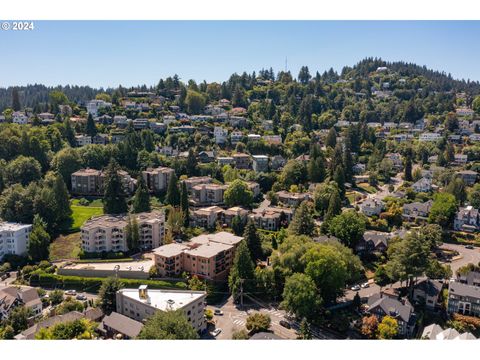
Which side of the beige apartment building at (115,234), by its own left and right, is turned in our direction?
front

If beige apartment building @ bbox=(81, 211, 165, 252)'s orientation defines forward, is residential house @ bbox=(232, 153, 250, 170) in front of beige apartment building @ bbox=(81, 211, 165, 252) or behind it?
behind

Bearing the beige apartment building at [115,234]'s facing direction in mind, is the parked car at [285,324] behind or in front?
in front

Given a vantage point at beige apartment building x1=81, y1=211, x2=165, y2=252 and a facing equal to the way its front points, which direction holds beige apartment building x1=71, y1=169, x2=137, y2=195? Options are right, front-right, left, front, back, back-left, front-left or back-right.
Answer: back

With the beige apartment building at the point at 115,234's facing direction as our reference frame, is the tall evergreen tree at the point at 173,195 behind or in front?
behind

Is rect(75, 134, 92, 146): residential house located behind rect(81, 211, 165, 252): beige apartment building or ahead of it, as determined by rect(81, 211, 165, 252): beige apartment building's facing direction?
behind

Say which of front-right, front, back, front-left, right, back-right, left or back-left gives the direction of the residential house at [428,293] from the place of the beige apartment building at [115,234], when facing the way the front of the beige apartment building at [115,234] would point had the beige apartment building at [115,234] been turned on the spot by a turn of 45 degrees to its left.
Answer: front

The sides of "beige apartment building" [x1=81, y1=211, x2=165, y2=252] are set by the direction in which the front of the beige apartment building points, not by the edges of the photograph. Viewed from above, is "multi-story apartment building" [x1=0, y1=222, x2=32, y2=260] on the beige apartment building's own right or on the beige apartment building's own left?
on the beige apartment building's own right

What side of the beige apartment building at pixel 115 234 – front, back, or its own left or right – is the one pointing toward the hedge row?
front

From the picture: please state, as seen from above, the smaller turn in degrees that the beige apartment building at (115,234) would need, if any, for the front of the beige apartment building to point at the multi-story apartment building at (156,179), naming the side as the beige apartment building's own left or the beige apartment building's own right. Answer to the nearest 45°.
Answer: approximately 180°

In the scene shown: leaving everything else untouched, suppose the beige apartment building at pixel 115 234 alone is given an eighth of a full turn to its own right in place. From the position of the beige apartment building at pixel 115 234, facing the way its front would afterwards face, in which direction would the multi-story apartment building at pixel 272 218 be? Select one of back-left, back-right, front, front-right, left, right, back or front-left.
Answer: back-left

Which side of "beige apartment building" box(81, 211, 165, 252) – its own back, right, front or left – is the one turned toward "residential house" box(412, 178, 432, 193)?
left

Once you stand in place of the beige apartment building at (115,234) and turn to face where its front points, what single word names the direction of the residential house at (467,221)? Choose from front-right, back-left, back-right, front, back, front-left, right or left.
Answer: left

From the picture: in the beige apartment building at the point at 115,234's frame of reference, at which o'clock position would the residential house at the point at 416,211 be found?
The residential house is roughly at 9 o'clock from the beige apartment building.

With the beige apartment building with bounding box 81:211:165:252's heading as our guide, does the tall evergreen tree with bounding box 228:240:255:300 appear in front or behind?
in front

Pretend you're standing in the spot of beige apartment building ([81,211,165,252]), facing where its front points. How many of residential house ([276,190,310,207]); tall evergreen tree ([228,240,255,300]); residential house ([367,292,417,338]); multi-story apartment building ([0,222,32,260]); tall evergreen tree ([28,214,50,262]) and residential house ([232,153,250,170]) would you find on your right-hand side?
2
